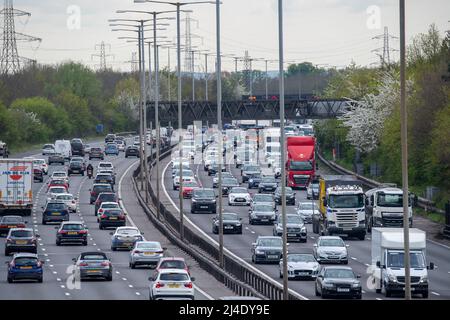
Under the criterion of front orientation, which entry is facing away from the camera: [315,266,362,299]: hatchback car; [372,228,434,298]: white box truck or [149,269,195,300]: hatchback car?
[149,269,195,300]: hatchback car

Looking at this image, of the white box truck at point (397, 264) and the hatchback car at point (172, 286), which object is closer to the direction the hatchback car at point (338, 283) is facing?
the hatchback car

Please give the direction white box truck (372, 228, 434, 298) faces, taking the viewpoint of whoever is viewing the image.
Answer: facing the viewer

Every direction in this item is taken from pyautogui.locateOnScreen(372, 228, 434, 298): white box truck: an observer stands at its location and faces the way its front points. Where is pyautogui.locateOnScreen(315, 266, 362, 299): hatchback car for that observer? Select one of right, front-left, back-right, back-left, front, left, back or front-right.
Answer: front-right

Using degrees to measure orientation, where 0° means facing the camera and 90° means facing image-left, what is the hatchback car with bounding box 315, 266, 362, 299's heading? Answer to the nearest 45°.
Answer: approximately 0°

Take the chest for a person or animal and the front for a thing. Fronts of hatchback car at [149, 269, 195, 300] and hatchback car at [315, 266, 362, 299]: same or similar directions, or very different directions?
very different directions

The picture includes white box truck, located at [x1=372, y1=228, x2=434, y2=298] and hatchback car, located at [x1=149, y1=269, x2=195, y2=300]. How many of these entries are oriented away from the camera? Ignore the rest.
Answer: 1

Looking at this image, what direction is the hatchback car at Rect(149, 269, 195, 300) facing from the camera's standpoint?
away from the camera

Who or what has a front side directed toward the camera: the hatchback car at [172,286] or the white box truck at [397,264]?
the white box truck

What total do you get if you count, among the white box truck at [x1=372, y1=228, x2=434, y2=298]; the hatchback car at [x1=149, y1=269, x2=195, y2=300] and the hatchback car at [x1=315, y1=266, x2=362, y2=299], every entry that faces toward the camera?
2

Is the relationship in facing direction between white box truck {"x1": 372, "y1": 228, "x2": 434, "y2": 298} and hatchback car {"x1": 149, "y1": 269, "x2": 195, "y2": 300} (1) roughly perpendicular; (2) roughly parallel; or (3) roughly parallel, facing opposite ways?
roughly parallel, facing opposite ways

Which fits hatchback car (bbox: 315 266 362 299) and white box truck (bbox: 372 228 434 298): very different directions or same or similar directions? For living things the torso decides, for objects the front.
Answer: same or similar directions

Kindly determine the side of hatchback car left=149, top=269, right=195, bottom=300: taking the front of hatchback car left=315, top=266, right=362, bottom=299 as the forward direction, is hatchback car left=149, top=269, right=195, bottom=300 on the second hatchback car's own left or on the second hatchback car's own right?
on the second hatchback car's own right
